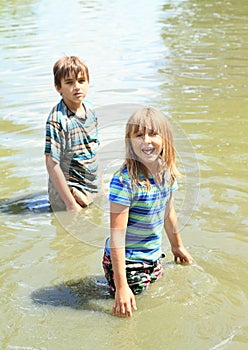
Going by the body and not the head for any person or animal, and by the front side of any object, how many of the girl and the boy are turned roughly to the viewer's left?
0

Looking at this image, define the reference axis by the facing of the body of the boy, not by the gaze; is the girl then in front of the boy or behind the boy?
in front

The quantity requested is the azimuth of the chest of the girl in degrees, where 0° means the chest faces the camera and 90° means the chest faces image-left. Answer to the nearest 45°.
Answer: approximately 315°

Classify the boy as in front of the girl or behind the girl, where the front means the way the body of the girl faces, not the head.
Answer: behind

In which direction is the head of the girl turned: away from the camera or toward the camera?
toward the camera

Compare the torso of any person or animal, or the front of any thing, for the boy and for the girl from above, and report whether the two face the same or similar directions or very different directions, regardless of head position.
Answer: same or similar directions

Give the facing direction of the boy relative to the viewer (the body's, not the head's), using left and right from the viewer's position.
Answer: facing the viewer and to the right of the viewer
